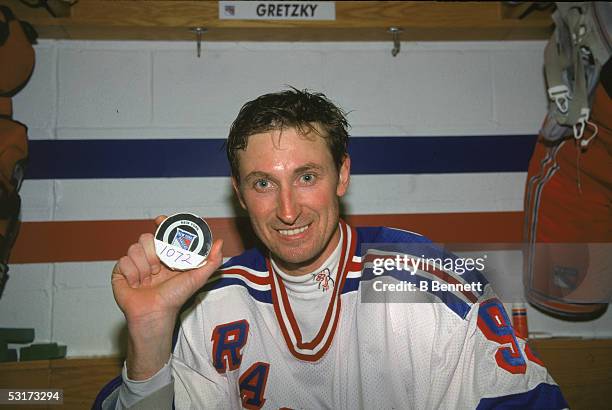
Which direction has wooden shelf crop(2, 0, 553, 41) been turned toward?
toward the camera

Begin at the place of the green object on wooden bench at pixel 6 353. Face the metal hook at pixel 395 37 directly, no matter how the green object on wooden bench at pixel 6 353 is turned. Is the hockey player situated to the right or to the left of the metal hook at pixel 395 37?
right

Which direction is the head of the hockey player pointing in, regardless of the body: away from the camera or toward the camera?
toward the camera

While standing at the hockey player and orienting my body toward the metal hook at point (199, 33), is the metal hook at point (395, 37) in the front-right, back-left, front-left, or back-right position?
front-right
